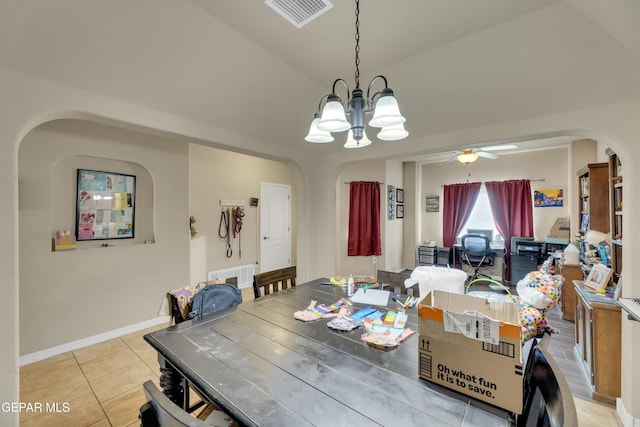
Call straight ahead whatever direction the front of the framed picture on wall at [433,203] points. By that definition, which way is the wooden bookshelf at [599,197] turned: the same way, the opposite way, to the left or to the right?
to the right

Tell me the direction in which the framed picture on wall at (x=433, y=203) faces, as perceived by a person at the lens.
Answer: facing the viewer

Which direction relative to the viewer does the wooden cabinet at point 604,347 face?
to the viewer's left

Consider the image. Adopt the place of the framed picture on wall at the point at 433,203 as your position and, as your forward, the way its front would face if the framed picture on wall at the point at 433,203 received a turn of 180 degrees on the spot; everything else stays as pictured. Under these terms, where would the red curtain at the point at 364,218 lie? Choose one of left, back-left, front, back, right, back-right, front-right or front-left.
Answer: back-left

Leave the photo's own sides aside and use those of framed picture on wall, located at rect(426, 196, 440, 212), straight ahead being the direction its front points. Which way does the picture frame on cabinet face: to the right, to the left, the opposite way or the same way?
to the right

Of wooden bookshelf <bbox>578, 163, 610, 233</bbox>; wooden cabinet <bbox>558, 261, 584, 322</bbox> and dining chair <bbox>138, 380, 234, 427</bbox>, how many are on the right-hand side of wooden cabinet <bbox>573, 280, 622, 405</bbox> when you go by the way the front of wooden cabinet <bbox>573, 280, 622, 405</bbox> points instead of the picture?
2

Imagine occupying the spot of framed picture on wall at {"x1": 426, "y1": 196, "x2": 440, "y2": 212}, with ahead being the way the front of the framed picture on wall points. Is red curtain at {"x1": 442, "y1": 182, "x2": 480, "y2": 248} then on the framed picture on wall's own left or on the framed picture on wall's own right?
on the framed picture on wall's own left

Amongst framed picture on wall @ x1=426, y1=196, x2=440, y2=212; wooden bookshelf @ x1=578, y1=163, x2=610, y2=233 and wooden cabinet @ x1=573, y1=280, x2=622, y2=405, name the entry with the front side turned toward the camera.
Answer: the framed picture on wall

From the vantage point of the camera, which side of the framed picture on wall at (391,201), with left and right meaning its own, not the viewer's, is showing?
front

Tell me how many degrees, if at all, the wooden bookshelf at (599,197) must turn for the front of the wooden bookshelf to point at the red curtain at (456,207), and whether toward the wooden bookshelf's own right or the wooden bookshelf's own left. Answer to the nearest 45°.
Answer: approximately 45° to the wooden bookshelf's own right

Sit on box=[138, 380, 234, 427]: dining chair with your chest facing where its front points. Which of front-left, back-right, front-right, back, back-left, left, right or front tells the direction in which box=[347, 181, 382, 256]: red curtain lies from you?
front

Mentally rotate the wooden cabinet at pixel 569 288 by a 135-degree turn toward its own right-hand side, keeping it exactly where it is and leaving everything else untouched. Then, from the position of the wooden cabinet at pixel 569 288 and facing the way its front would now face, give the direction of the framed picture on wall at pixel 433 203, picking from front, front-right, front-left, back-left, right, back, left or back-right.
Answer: left

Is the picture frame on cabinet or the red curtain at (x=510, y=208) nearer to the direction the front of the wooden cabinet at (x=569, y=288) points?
the red curtain

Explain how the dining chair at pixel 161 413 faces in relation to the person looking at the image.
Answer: facing away from the viewer and to the right of the viewer

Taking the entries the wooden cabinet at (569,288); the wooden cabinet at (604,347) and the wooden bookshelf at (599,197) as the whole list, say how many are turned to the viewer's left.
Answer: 3

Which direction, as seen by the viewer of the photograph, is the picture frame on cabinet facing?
facing the viewer and to the left of the viewer

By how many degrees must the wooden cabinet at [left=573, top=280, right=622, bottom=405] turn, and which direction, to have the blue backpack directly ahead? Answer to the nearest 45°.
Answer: approximately 45° to its left

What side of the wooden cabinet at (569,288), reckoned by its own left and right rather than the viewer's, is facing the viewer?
left

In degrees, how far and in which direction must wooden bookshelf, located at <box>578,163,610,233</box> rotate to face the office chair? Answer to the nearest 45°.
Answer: approximately 45° to its right

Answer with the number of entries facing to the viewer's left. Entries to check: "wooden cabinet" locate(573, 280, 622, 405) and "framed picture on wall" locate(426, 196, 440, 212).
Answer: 1
